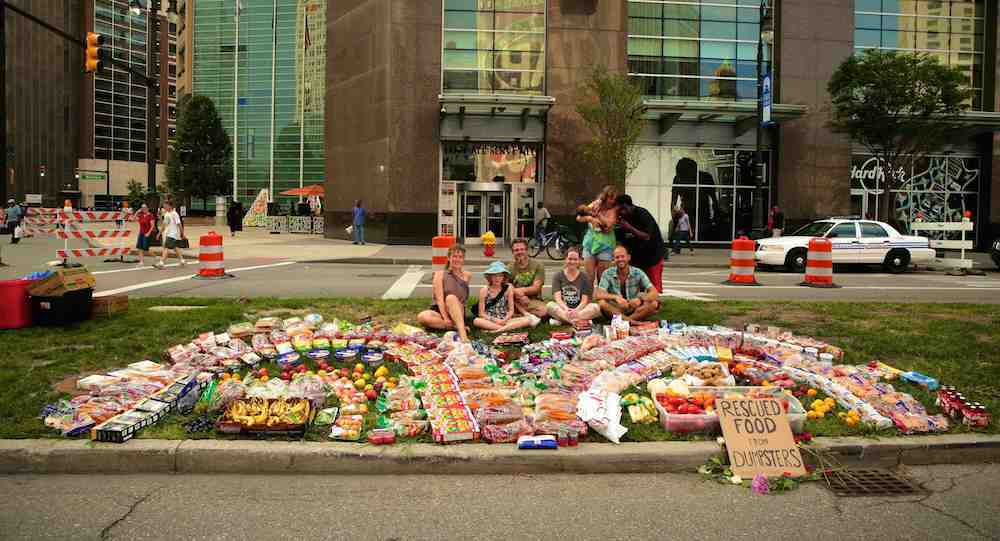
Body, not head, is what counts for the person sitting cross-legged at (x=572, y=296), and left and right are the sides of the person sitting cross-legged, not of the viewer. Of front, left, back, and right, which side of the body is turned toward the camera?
front

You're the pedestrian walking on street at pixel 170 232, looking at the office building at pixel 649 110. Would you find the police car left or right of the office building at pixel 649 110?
right

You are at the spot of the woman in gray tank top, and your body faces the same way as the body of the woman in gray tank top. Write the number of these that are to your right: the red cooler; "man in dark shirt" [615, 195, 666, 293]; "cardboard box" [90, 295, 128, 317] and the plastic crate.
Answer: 3

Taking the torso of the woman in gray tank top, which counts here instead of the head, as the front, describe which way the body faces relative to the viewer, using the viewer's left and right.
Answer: facing the viewer

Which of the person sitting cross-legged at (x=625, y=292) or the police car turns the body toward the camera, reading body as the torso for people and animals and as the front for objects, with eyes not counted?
the person sitting cross-legged

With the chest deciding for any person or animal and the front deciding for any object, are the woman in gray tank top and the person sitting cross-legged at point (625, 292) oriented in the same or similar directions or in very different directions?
same or similar directions

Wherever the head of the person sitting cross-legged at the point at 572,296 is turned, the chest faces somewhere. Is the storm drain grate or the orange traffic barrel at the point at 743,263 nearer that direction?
the storm drain grate

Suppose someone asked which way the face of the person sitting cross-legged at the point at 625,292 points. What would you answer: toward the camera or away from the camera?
toward the camera

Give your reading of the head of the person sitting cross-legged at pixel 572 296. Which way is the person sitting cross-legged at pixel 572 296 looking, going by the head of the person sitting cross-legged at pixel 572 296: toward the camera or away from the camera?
toward the camera

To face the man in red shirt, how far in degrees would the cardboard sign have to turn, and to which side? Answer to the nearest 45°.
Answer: approximately 135° to its right

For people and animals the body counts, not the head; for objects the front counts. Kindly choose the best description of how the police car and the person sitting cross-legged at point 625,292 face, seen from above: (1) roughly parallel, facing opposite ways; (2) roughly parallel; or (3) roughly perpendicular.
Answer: roughly perpendicular
